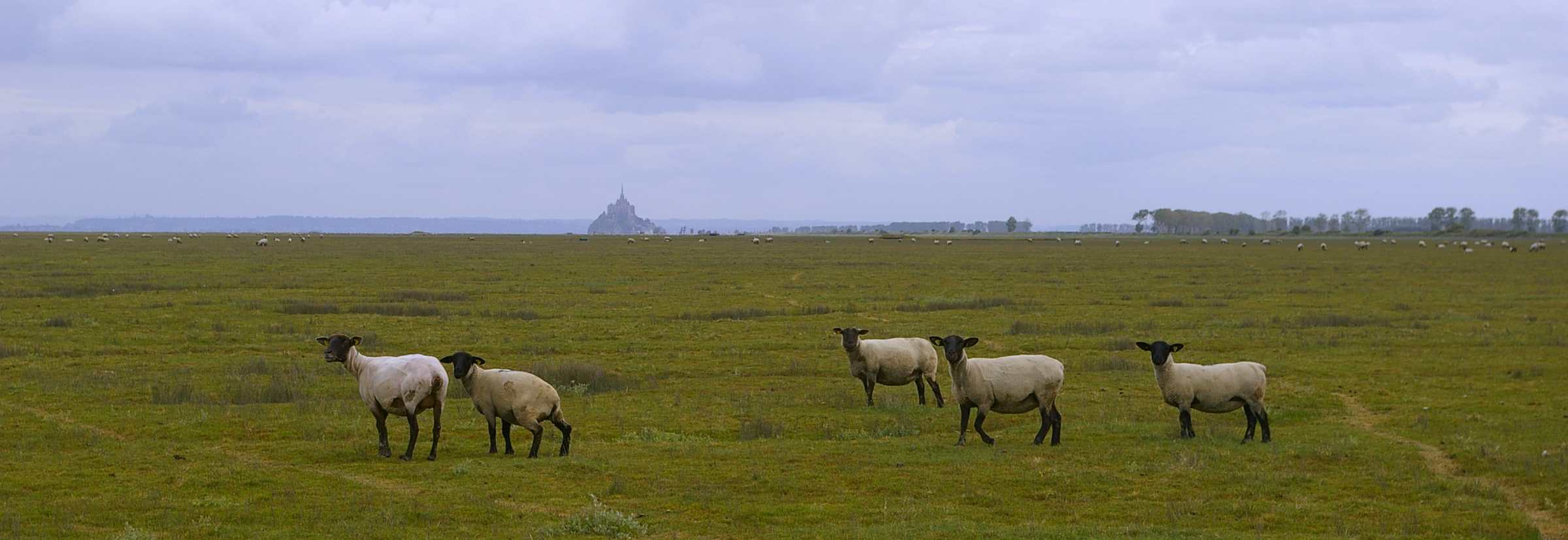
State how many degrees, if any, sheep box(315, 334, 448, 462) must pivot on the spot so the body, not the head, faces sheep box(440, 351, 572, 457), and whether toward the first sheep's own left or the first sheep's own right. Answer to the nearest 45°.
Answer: approximately 135° to the first sheep's own right

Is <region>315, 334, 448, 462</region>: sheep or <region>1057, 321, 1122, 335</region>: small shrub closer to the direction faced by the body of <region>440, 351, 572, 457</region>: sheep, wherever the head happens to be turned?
the sheep

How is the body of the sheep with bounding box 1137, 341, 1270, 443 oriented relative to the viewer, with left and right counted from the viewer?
facing to the left of the viewer

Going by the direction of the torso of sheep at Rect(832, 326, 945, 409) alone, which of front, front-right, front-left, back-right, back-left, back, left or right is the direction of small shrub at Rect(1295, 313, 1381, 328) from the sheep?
back-right

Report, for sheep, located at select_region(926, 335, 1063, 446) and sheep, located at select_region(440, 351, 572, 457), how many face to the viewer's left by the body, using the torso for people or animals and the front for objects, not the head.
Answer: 2

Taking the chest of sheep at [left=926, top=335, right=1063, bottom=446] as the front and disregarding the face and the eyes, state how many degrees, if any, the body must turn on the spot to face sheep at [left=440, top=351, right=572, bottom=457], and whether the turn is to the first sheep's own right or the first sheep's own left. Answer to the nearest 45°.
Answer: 0° — it already faces it

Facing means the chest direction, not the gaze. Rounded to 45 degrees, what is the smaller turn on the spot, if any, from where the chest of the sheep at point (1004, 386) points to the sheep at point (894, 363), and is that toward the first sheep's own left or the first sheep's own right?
approximately 45° to the first sheep's own right

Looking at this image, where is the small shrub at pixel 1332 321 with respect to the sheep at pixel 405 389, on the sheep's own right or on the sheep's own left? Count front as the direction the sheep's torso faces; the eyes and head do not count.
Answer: on the sheep's own right

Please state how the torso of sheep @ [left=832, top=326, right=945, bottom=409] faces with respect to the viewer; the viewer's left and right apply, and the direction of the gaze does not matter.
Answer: facing to the left of the viewer

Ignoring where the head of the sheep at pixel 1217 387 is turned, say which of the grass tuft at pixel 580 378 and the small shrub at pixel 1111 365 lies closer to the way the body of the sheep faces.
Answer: the grass tuft

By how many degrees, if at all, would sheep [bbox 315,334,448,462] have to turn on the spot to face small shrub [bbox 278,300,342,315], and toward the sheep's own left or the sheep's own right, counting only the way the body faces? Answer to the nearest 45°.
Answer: approximately 45° to the sheep's own right

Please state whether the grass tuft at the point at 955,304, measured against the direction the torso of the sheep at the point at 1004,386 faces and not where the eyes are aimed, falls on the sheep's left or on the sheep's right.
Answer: on the sheep's right

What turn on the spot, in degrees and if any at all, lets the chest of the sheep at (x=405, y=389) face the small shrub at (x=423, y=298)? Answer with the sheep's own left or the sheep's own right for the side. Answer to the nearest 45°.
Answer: approximately 45° to the sheep's own right

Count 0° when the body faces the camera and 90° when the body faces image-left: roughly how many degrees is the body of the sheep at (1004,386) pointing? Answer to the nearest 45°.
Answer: approximately 90°

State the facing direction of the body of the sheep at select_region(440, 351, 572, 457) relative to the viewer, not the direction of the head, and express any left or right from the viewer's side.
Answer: facing to the left of the viewer
